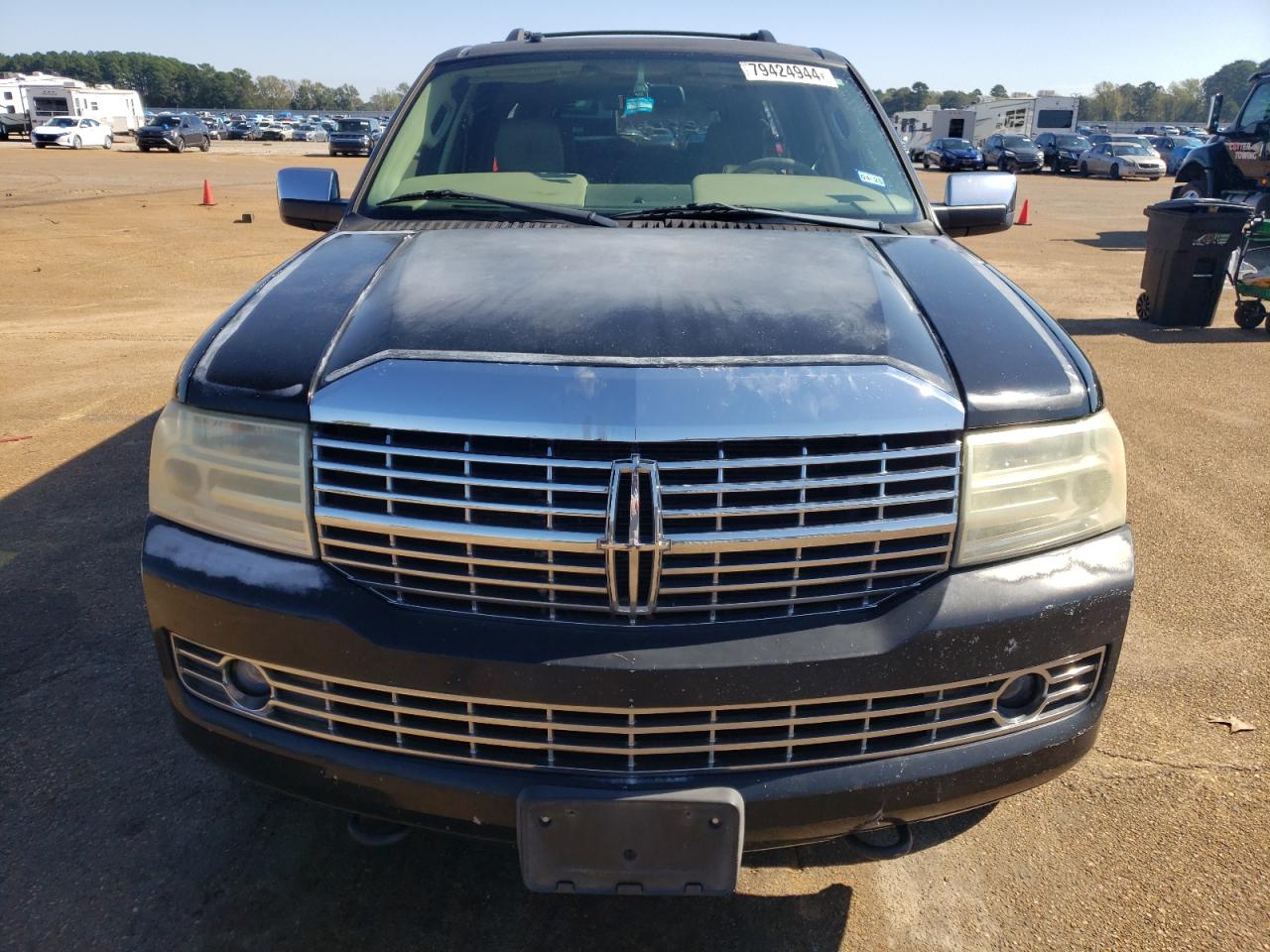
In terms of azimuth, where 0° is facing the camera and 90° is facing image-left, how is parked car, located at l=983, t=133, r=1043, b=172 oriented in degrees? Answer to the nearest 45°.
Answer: approximately 315°

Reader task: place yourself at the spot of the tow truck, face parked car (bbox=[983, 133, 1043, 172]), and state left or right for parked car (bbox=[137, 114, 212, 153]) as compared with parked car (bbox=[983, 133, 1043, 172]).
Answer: left

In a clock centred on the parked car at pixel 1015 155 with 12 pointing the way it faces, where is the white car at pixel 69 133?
The white car is roughly at 4 o'clock from the parked car.

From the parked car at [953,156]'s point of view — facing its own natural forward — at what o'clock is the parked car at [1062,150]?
the parked car at [1062,150] is roughly at 10 o'clock from the parked car at [953,156].

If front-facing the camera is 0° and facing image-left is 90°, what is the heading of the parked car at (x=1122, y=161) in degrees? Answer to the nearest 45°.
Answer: approximately 315°

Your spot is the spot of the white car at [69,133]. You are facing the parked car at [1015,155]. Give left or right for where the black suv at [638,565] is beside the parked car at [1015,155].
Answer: right

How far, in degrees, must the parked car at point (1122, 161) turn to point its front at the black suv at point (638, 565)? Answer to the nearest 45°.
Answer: approximately 45° to its right

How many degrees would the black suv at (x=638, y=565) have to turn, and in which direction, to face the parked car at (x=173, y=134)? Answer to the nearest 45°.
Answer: approximately 135° to its right

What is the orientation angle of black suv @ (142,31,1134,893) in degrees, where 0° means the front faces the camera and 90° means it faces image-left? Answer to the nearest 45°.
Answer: approximately 0°
